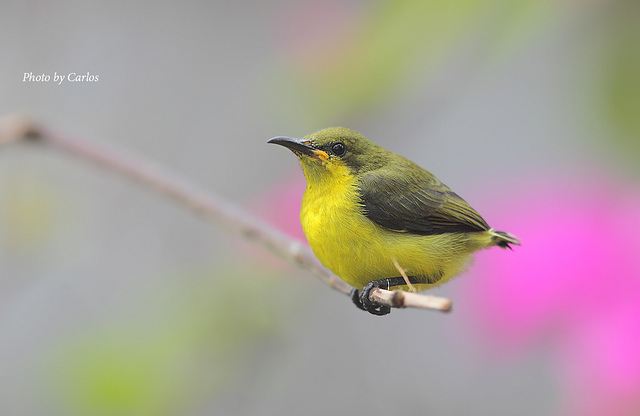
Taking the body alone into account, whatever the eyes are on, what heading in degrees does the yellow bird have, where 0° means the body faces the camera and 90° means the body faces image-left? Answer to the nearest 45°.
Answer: approximately 90°

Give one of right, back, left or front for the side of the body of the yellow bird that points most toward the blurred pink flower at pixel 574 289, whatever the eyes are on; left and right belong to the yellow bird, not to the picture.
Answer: back

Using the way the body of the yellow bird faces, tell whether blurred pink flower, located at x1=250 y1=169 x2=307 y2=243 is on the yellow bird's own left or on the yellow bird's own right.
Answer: on the yellow bird's own right

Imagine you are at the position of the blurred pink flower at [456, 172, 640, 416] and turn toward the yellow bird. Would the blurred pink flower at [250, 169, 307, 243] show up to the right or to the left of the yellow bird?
right

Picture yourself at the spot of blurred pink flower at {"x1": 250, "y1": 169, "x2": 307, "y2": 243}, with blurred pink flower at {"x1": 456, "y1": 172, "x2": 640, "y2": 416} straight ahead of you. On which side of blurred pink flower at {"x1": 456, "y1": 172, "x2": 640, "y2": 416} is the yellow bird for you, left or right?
right
